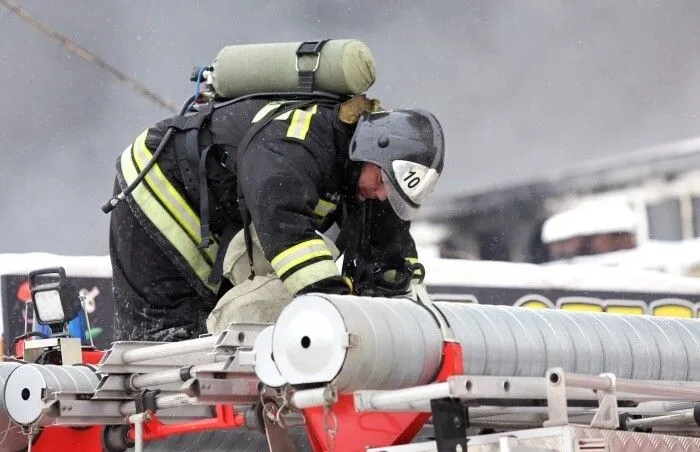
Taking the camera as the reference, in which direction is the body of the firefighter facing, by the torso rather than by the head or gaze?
to the viewer's right
